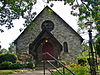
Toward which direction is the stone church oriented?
toward the camera

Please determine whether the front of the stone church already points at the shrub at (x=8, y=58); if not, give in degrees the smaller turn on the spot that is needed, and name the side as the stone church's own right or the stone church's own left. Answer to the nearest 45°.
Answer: approximately 45° to the stone church's own right
